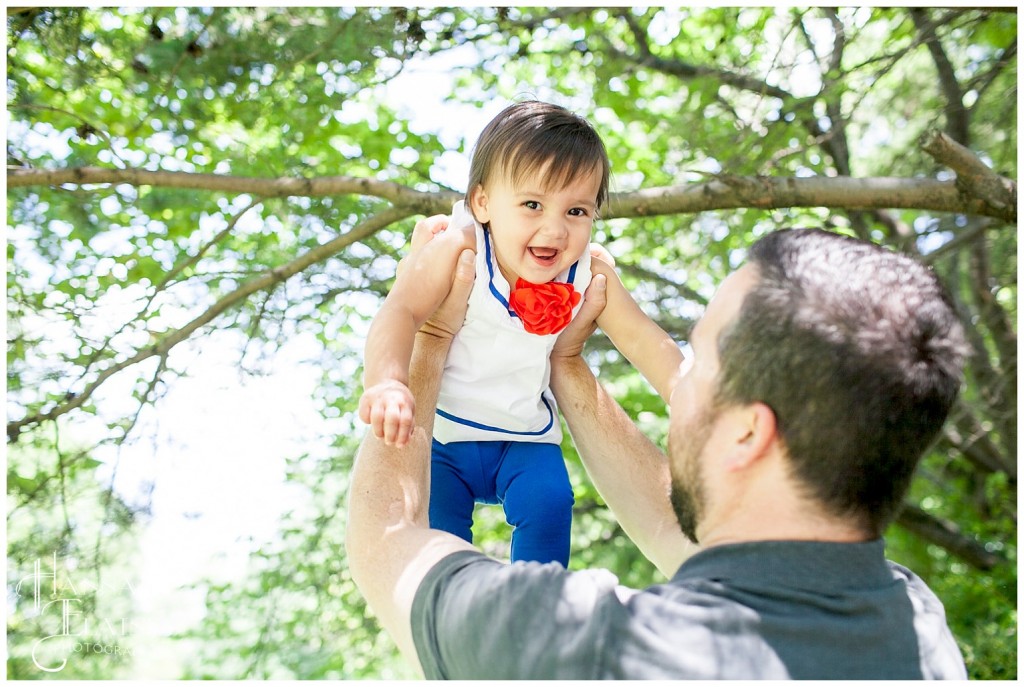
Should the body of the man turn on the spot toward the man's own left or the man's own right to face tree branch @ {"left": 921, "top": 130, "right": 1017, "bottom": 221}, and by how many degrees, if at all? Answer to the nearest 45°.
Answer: approximately 90° to the man's own right

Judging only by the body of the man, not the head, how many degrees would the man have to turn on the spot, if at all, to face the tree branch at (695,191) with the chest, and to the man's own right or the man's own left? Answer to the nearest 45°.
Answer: approximately 45° to the man's own right

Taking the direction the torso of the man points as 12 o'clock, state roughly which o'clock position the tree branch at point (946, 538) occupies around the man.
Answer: The tree branch is roughly at 2 o'clock from the man.

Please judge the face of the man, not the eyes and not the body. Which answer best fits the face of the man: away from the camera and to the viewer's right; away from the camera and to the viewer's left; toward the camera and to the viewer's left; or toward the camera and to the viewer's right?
away from the camera and to the viewer's left

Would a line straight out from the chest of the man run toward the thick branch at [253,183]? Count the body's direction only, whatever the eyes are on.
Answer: yes

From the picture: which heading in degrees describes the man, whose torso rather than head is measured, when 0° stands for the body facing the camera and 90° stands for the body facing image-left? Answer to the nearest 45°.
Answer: approximately 135°
